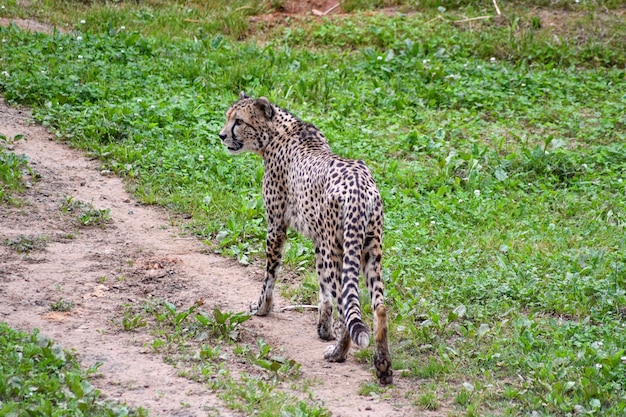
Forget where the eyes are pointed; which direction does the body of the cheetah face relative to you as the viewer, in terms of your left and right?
facing away from the viewer and to the left of the viewer
